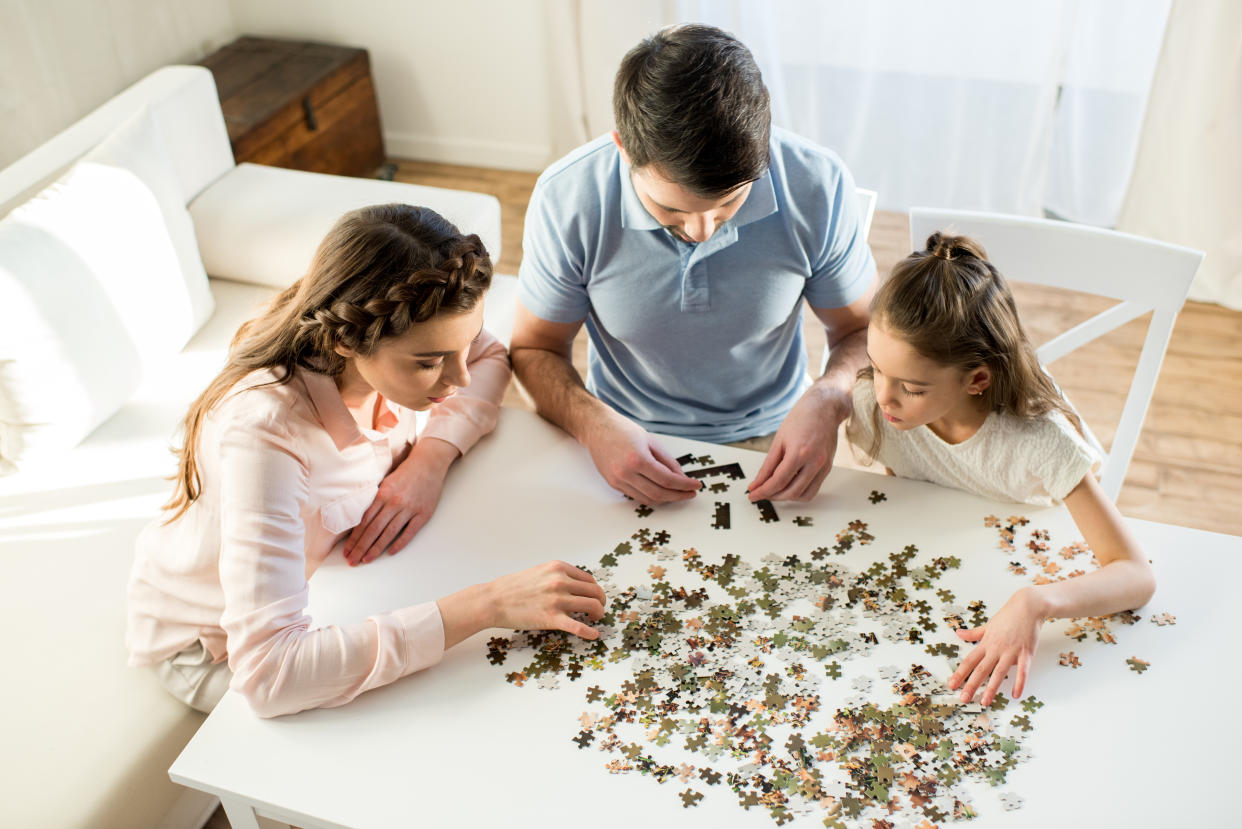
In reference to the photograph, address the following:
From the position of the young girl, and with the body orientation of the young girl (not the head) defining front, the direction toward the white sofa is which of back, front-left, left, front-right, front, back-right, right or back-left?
front-right

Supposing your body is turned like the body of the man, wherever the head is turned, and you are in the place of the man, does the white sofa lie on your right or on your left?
on your right

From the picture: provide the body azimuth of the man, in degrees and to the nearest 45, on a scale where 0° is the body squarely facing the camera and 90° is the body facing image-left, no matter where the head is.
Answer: approximately 0°

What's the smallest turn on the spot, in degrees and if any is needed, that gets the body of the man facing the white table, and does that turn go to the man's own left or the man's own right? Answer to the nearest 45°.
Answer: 0° — they already face it

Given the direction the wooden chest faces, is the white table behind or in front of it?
in front

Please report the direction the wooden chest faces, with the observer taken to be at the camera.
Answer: facing the viewer and to the right of the viewer

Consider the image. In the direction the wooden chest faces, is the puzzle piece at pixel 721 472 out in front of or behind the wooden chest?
in front

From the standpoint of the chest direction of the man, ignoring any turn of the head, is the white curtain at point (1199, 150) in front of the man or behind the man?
behind

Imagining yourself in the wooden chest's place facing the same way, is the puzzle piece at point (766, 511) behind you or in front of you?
in front

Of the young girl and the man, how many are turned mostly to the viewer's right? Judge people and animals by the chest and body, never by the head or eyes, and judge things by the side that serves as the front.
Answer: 0

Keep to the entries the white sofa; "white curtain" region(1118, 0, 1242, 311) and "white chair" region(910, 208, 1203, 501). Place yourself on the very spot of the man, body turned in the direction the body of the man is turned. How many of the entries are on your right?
1

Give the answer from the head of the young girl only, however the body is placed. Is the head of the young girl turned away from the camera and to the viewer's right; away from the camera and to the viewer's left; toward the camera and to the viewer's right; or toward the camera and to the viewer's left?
toward the camera and to the viewer's left
